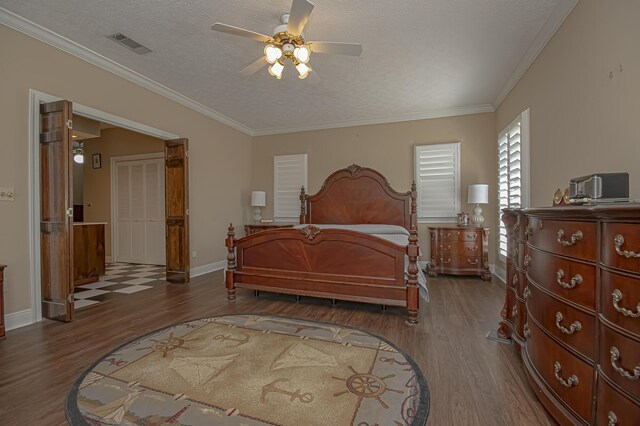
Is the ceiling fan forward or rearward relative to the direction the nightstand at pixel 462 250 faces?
forward

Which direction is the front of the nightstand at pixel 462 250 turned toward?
toward the camera

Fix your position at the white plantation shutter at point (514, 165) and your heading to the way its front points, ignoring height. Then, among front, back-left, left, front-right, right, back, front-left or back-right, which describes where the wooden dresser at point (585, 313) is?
left

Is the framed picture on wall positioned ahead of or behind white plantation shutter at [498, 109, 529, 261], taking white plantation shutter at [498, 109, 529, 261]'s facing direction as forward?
ahead

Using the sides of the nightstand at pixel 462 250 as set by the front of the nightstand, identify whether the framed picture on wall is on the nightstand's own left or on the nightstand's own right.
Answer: on the nightstand's own right

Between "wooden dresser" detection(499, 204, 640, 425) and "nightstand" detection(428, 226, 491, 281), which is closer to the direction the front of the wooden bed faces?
the wooden dresser

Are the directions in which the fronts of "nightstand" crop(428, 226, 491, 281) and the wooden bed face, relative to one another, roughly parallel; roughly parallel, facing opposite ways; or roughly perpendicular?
roughly parallel

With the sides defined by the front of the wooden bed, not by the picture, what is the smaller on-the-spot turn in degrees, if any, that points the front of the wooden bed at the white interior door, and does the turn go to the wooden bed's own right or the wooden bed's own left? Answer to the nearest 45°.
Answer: approximately 90° to the wooden bed's own right

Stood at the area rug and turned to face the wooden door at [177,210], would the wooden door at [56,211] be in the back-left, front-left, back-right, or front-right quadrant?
front-left

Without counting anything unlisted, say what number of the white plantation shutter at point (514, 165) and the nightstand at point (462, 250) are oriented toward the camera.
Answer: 1

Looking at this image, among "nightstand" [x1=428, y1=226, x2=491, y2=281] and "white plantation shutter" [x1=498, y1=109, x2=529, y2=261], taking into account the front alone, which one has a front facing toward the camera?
the nightstand

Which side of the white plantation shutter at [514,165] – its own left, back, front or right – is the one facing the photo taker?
left

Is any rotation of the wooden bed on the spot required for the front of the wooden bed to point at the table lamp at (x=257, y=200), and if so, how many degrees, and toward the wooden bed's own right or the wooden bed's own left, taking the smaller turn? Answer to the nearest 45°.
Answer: approximately 90° to the wooden bed's own right

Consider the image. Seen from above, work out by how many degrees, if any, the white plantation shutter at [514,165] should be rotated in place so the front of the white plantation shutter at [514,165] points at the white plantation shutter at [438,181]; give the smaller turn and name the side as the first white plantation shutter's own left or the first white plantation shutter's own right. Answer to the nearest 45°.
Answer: approximately 45° to the first white plantation shutter's own right

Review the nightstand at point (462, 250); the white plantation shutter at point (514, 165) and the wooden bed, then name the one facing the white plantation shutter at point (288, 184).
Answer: the white plantation shutter at point (514, 165)

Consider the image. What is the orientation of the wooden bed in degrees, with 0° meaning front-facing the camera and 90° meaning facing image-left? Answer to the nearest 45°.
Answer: approximately 45°

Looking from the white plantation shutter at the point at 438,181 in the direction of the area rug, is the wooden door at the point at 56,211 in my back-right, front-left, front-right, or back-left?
front-right

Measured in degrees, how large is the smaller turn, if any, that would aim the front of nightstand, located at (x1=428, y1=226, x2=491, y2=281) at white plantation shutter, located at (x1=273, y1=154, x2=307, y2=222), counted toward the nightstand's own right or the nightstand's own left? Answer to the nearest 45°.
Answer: approximately 90° to the nightstand's own right

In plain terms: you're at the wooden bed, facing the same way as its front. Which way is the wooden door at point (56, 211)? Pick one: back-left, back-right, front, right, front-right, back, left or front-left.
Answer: front-right

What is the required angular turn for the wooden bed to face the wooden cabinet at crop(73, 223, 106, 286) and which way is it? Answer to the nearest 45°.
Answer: approximately 45° to its right
